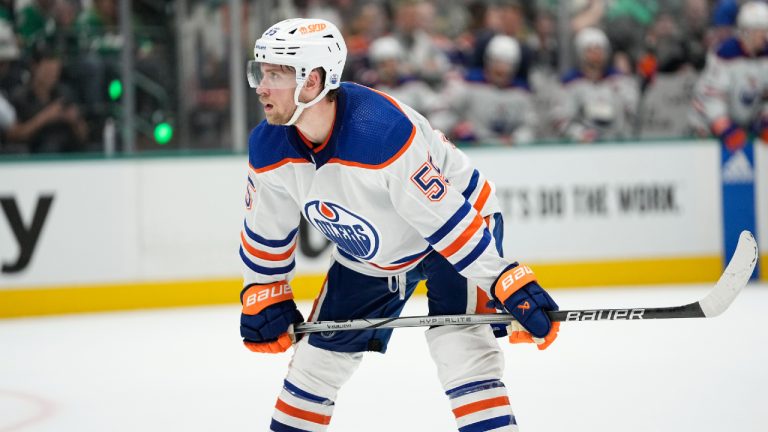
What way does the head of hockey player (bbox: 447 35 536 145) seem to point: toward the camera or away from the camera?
toward the camera

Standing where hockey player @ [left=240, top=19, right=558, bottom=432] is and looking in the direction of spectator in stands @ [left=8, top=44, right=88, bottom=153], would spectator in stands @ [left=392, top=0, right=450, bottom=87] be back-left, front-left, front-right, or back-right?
front-right

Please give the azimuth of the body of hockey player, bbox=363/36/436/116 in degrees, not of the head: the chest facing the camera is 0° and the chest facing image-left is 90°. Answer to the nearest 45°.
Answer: approximately 0°

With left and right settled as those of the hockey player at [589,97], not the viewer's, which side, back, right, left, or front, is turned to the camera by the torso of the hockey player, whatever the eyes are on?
front

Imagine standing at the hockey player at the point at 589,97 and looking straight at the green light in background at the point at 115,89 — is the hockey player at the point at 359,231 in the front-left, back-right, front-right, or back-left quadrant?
front-left

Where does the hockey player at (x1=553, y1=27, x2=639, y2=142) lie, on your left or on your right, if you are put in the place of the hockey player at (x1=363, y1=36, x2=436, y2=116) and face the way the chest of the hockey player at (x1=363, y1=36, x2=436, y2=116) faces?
on your left

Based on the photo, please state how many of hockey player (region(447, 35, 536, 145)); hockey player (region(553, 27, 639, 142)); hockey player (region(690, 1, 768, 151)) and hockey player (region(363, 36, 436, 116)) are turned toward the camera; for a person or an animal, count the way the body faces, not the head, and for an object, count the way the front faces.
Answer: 4

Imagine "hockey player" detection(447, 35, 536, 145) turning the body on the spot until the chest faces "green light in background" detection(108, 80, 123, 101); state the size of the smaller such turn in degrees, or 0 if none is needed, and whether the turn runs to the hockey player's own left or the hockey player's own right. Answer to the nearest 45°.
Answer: approximately 45° to the hockey player's own right

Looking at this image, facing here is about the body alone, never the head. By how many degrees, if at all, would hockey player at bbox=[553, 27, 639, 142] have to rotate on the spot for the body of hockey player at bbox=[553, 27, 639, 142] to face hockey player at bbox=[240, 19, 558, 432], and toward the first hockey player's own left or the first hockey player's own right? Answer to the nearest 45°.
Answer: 0° — they already face them

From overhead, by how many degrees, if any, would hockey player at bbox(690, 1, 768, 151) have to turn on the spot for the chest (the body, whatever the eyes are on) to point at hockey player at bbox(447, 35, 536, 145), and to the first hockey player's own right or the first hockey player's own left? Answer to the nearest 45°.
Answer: approximately 90° to the first hockey player's own right

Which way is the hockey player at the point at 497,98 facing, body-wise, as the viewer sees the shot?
toward the camera

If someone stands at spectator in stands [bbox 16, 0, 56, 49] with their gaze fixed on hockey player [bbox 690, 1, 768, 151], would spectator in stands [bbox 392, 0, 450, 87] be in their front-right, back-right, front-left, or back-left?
front-left

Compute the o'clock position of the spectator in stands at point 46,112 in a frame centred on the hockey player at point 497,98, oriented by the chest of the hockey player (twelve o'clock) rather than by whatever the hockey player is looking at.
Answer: The spectator in stands is roughly at 2 o'clock from the hockey player.

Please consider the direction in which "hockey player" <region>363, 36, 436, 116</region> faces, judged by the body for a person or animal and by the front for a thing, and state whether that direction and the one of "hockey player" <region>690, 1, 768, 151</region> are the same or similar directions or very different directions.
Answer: same or similar directions

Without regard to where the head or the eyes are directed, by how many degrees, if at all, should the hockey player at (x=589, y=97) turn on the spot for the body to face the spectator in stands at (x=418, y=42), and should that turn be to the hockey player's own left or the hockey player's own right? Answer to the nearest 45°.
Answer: approximately 90° to the hockey player's own right

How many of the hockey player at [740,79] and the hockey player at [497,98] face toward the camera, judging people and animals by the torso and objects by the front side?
2

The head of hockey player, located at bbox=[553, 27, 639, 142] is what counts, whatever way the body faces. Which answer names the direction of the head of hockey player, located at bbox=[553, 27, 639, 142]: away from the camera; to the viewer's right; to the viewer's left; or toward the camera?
toward the camera

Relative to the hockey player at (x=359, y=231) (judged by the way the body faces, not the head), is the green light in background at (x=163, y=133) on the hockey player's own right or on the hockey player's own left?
on the hockey player's own right
